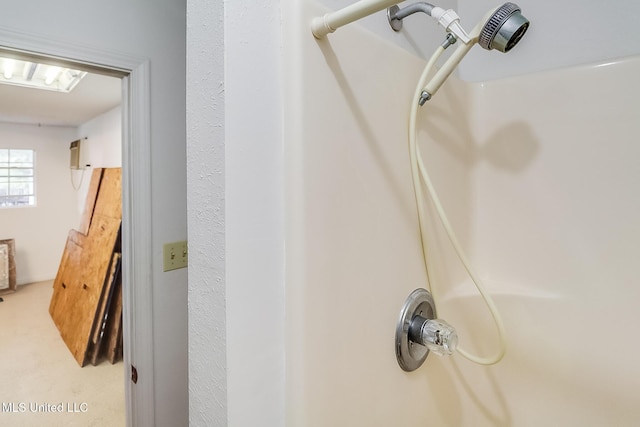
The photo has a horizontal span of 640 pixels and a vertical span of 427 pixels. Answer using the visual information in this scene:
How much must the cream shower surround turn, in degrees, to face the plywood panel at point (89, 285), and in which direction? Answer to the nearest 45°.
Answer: approximately 45° to its right

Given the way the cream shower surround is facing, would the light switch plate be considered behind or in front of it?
in front

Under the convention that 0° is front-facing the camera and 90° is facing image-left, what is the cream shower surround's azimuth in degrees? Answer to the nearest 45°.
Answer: approximately 45°
